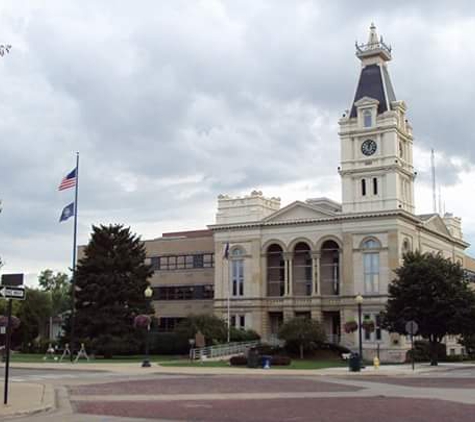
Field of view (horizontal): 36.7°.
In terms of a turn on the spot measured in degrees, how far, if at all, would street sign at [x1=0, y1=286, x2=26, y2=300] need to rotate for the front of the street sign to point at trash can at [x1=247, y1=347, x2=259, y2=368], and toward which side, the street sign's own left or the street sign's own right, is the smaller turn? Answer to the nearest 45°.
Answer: approximately 135° to the street sign's own left

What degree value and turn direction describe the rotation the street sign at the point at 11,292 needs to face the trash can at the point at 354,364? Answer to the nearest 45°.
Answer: approximately 135° to its left

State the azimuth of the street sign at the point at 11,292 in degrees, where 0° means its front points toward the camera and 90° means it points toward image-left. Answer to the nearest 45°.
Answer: approximately 0°
